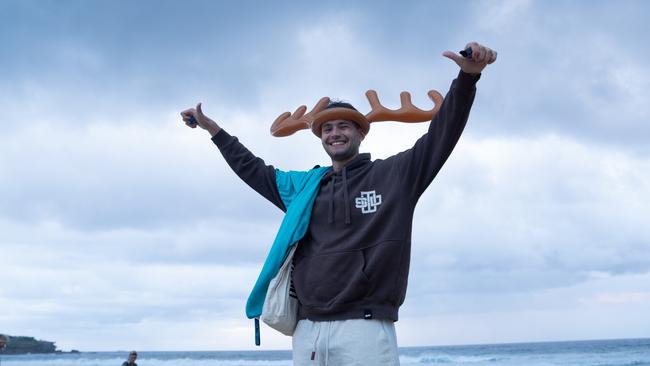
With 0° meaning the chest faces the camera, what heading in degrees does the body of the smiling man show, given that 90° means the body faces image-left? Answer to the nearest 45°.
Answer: approximately 45°
